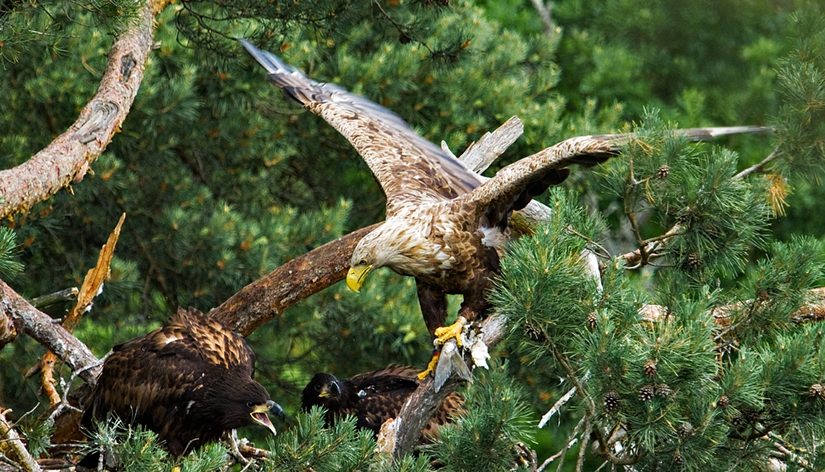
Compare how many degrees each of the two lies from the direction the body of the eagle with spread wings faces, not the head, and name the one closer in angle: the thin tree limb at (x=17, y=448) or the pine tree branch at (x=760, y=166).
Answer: the thin tree limb

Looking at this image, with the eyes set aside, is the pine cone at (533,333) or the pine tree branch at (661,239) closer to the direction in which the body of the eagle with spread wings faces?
the pine cone

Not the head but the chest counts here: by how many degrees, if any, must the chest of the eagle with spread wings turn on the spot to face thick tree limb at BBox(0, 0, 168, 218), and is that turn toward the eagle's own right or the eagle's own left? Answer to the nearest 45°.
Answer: approximately 45° to the eagle's own right

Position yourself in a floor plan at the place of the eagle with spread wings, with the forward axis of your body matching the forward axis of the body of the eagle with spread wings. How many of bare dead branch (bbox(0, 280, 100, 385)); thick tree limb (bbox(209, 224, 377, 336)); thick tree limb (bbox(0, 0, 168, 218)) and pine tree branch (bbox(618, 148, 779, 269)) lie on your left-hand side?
1

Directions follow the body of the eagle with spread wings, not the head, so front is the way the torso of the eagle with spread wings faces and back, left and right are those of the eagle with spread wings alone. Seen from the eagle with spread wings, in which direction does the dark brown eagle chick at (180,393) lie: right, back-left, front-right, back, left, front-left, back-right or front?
front-right

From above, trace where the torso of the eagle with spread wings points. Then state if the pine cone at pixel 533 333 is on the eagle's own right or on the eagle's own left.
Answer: on the eagle's own left

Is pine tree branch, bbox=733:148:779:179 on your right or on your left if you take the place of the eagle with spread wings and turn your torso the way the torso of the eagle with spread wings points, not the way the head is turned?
on your left

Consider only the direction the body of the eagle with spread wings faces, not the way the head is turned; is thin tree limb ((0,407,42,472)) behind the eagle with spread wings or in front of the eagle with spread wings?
in front

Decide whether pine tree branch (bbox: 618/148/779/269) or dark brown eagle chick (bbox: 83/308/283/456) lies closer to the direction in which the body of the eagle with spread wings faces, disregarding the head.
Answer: the dark brown eagle chick
